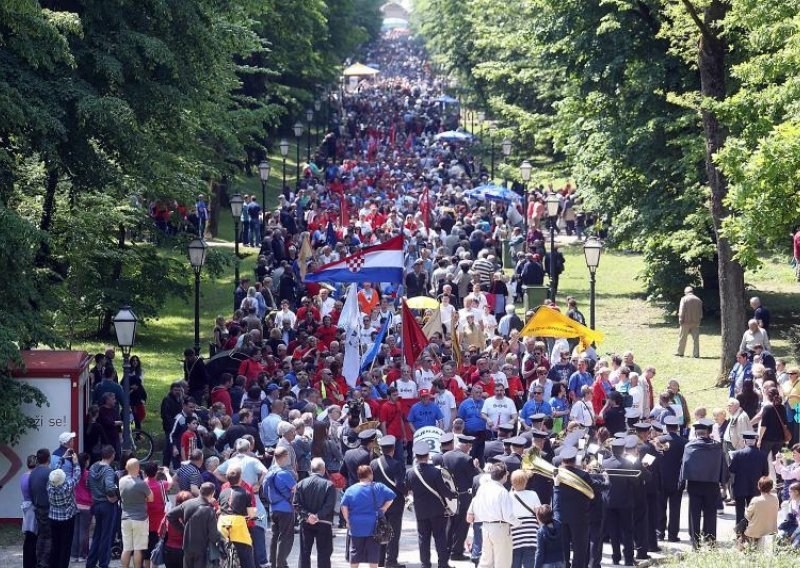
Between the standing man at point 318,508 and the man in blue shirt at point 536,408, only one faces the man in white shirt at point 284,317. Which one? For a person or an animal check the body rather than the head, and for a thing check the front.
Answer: the standing man

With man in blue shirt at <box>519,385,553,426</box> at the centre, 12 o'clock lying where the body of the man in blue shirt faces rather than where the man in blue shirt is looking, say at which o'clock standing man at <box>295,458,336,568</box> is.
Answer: The standing man is roughly at 1 o'clock from the man in blue shirt.

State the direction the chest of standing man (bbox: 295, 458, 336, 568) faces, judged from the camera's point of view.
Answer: away from the camera

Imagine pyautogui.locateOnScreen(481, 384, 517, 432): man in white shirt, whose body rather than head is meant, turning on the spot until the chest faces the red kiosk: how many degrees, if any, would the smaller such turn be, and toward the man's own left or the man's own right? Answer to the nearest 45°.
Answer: approximately 90° to the man's own right

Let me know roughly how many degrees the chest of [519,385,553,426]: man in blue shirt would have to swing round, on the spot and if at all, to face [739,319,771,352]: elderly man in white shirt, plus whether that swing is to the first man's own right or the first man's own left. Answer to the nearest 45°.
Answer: approximately 135° to the first man's own left

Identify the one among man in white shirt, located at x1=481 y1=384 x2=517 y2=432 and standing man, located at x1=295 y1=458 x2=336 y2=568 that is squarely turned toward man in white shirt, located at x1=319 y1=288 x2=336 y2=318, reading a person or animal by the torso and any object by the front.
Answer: the standing man

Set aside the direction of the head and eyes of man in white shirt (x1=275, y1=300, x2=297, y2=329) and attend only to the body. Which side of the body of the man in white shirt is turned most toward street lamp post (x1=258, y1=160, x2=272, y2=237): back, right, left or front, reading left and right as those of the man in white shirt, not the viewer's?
back

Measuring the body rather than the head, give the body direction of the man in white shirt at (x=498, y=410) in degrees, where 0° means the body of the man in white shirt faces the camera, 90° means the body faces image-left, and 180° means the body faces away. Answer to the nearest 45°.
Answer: approximately 0°
